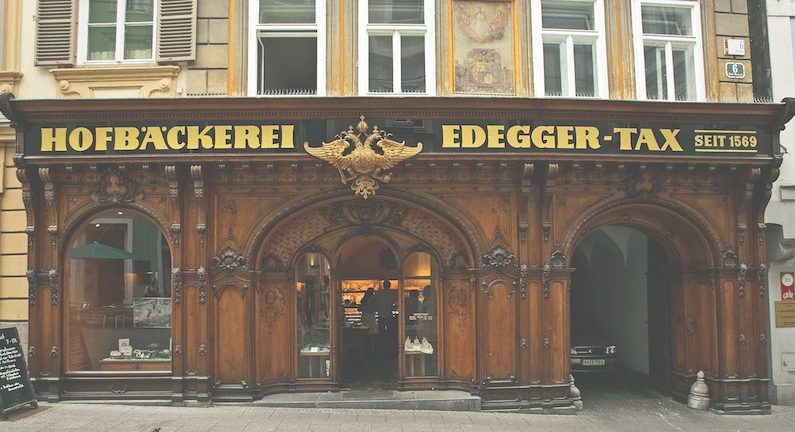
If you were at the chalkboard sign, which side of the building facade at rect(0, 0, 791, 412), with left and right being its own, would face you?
right

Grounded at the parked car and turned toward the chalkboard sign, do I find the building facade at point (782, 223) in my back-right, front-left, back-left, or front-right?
back-left

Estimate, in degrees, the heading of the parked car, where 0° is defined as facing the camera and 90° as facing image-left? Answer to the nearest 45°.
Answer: approximately 0°

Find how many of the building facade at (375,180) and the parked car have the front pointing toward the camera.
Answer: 2

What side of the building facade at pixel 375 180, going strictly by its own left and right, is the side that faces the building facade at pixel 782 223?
left

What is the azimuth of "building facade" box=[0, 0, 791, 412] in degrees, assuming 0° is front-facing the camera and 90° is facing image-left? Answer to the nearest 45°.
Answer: approximately 0°

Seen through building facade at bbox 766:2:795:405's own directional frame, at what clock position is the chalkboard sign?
The chalkboard sign is roughly at 2 o'clock from the building facade.
